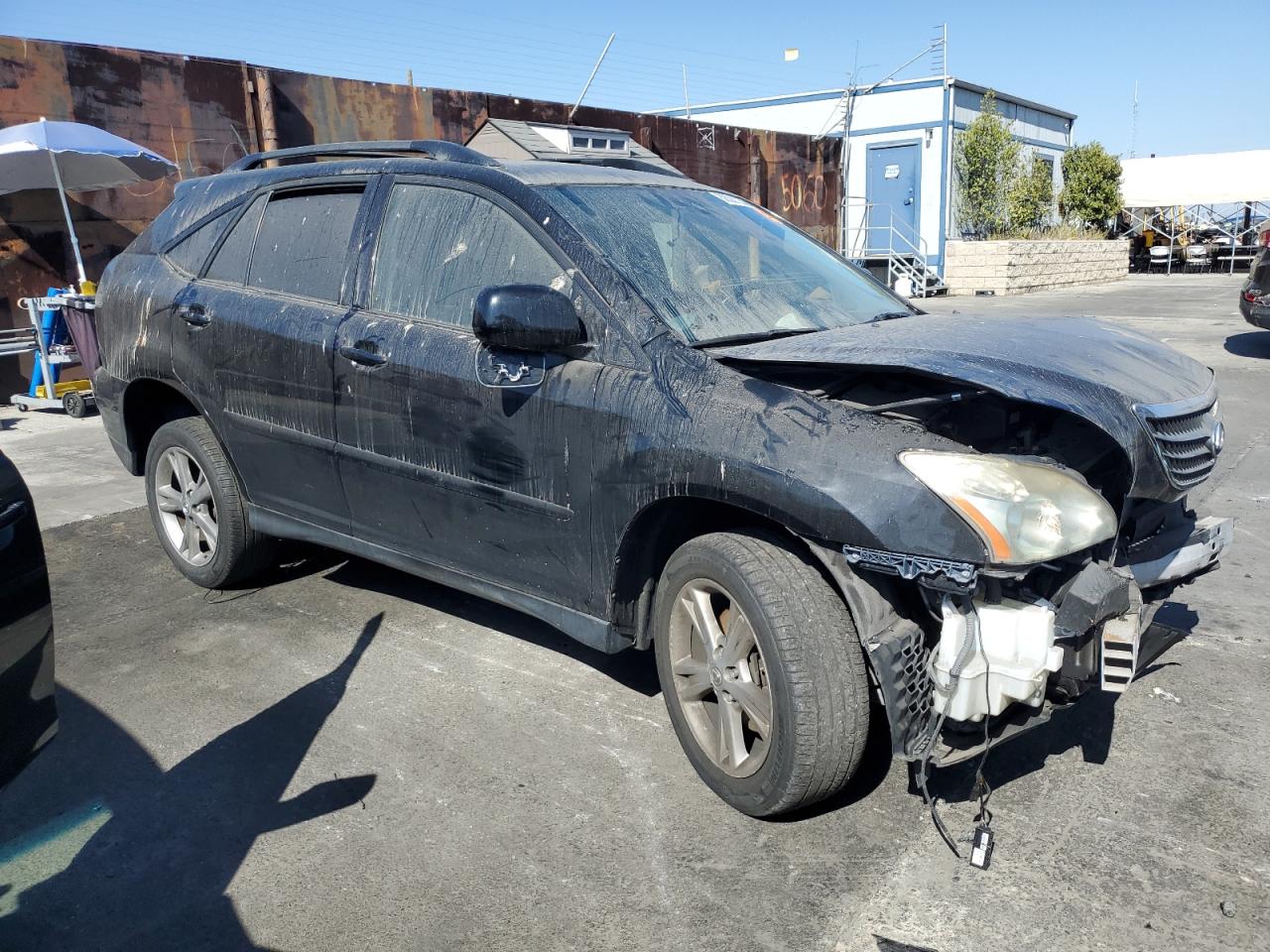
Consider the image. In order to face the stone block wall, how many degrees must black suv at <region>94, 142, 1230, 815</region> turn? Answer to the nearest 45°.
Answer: approximately 135° to its left

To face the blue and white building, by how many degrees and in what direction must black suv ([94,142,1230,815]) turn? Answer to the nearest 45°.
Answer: approximately 135° to its left

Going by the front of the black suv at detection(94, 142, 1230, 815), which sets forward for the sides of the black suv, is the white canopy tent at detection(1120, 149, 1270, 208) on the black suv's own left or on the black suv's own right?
on the black suv's own left

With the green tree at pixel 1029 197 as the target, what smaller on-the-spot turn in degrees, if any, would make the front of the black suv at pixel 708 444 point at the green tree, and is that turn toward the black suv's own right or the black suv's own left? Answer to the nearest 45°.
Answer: approximately 135° to the black suv's own left

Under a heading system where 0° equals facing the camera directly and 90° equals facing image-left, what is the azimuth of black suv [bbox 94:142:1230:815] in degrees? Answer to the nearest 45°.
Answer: approximately 315°

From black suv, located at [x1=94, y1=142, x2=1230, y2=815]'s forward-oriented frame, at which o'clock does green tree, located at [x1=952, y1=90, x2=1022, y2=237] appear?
The green tree is roughly at 8 o'clock from the black suv.

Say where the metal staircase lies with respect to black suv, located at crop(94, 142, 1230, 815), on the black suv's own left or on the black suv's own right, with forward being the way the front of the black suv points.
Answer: on the black suv's own left

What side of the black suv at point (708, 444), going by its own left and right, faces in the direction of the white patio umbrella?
back

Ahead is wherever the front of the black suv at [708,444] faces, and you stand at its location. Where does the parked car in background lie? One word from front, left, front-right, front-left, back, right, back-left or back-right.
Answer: left

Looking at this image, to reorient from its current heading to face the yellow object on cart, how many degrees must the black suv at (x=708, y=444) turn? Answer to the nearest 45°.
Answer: approximately 180°
